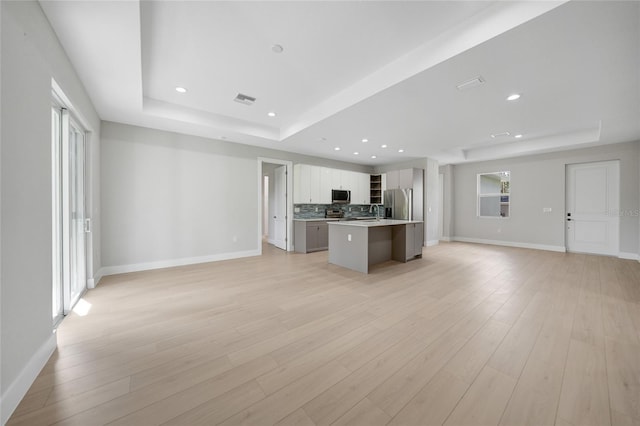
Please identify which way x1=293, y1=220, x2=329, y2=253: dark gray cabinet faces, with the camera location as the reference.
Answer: facing the viewer and to the right of the viewer

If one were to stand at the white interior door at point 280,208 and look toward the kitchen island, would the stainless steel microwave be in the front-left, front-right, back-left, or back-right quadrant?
front-left

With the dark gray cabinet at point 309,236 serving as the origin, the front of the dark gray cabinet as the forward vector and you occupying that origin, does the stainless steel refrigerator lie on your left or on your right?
on your left

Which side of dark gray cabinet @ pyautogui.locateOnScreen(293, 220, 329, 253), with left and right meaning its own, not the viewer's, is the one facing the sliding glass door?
right

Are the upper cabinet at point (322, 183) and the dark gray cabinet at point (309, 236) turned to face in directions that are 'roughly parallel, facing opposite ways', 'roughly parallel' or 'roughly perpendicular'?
roughly parallel

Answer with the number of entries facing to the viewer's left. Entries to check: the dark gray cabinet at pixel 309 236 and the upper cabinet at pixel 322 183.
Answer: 0

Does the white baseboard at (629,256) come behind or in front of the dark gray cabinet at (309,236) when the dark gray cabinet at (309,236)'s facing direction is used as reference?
in front

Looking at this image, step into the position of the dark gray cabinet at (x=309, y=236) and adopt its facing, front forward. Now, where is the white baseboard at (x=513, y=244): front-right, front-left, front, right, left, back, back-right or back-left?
front-left

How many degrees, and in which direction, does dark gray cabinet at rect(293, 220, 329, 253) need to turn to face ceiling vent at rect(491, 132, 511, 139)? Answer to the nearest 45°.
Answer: approximately 45° to its left

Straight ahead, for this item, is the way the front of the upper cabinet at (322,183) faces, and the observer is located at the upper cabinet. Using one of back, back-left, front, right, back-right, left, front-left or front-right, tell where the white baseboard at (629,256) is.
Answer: front-left

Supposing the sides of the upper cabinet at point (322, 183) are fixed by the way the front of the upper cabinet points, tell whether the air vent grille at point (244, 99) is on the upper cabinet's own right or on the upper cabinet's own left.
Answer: on the upper cabinet's own right

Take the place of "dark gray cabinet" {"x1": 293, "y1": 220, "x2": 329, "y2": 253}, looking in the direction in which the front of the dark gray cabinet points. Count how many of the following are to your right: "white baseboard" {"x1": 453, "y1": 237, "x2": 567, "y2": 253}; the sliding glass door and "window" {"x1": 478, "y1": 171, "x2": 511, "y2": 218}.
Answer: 1

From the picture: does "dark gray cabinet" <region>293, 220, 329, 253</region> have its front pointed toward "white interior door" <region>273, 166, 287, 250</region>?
no
